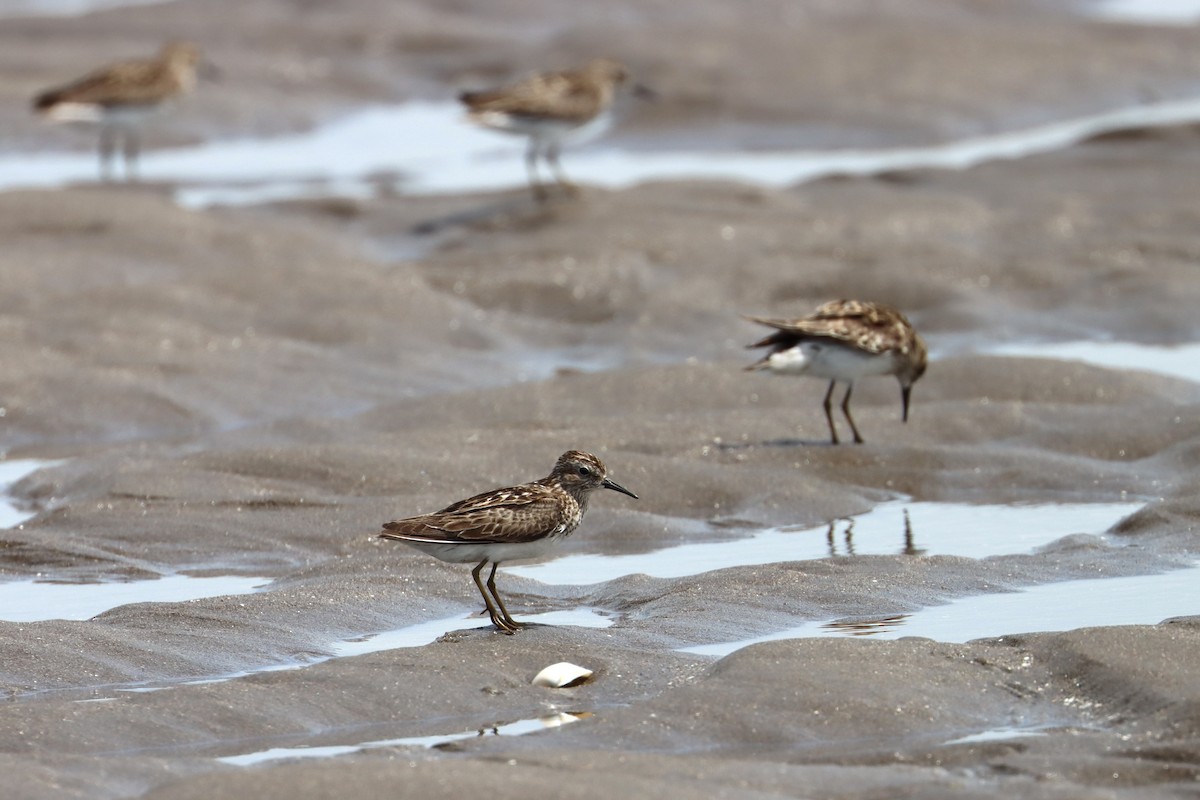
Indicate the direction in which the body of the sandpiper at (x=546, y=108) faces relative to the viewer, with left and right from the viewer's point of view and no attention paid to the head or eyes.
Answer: facing to the right of the viewer

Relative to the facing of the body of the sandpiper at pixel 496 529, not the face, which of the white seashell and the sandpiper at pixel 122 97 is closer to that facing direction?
the white seashell

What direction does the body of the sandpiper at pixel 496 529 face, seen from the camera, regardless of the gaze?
to the viewer's right

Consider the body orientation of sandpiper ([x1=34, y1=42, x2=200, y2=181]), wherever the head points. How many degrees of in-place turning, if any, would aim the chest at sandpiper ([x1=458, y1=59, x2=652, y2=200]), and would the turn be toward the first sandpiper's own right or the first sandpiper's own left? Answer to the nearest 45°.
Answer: approximately 45° to the first sandpiper's own right

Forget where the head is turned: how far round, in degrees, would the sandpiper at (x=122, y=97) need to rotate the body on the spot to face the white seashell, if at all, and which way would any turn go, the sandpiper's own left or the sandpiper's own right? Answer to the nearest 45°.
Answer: approximately 90° to the sandpiper's own right

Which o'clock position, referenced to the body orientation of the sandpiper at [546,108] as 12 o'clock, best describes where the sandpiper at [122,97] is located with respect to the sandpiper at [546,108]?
the sandpiper at [122,97] is roughly at 7 o'clock from the sandpiper at [546,108].

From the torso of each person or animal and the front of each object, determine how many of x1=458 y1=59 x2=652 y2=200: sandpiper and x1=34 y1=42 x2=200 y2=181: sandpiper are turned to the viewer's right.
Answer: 2

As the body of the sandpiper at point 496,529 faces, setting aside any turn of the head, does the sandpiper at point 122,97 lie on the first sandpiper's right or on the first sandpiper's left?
on the first sandpiper's left

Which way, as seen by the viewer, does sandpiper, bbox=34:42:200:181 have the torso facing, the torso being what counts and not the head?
to the viewer's right
